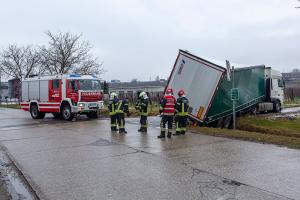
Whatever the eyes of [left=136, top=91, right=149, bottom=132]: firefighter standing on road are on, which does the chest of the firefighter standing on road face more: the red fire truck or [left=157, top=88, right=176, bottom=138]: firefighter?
the red fire truck

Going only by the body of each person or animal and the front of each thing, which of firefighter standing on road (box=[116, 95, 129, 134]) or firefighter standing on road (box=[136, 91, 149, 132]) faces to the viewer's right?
firefighter standing on road (box=[116, 95, 129, 134])

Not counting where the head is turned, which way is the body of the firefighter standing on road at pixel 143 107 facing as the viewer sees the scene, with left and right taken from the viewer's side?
facing to the left of the viewer

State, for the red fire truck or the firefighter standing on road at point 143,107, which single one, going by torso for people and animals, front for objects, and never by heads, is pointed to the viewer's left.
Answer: the firefighter standing on road

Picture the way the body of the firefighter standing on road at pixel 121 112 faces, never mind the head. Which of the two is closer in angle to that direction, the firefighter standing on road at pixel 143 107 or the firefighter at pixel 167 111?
the firefighter standing on road

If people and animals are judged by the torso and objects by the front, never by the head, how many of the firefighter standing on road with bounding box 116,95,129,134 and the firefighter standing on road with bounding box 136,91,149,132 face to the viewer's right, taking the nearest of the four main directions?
1

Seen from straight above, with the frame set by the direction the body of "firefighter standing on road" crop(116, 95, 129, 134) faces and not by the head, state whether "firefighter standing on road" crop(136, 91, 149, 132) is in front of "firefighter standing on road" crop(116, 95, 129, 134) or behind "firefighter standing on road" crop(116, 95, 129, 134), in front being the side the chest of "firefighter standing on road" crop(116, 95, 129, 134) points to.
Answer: in front

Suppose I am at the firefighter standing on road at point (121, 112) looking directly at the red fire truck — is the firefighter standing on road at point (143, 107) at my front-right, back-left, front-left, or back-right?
back-right

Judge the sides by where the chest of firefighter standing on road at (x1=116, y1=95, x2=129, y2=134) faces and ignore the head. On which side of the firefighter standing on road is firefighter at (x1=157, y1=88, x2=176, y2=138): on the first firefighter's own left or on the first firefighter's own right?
on the first firefighter's own right

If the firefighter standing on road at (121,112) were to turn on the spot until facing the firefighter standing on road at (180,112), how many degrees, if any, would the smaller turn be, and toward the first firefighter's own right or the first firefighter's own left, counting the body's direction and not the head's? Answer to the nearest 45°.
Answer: approximately 45° to the first firefighter's own right

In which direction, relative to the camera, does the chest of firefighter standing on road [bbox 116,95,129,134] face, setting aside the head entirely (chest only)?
to the viewer's right

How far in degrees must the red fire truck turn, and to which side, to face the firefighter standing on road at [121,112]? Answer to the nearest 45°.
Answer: approximately 45° to its right
